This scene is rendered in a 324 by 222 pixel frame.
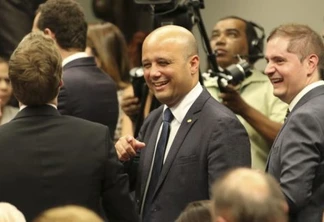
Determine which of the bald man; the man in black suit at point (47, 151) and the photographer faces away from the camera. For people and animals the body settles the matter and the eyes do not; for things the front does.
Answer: the man in black suit

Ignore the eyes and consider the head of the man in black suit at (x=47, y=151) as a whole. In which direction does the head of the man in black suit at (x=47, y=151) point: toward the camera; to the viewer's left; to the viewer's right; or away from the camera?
away from the camera

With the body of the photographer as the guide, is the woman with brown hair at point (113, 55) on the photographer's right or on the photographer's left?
on the photographer's right

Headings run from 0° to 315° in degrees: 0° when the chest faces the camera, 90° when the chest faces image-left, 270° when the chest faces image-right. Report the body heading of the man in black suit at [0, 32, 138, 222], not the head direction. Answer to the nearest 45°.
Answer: approximately 180°

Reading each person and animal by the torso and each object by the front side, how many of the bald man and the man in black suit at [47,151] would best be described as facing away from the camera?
1

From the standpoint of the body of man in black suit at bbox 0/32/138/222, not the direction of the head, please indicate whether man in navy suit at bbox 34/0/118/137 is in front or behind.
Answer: in front

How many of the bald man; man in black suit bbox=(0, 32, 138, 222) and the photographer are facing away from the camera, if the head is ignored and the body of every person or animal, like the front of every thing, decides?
1
